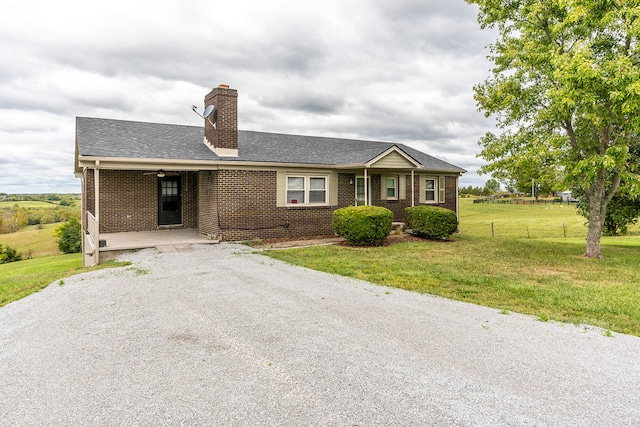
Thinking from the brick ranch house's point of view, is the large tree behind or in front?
in front

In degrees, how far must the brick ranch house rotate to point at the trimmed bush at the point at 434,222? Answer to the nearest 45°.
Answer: approximately 45° to its left

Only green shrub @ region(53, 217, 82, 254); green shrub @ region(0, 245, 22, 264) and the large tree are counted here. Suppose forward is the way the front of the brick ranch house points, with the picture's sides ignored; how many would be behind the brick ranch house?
2

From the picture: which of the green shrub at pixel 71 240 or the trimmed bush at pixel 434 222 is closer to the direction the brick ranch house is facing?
the trimmed bush

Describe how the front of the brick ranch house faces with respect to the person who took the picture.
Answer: facing the viewer and to the right of the viewer

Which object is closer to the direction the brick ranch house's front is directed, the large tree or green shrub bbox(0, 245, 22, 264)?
the large tree
